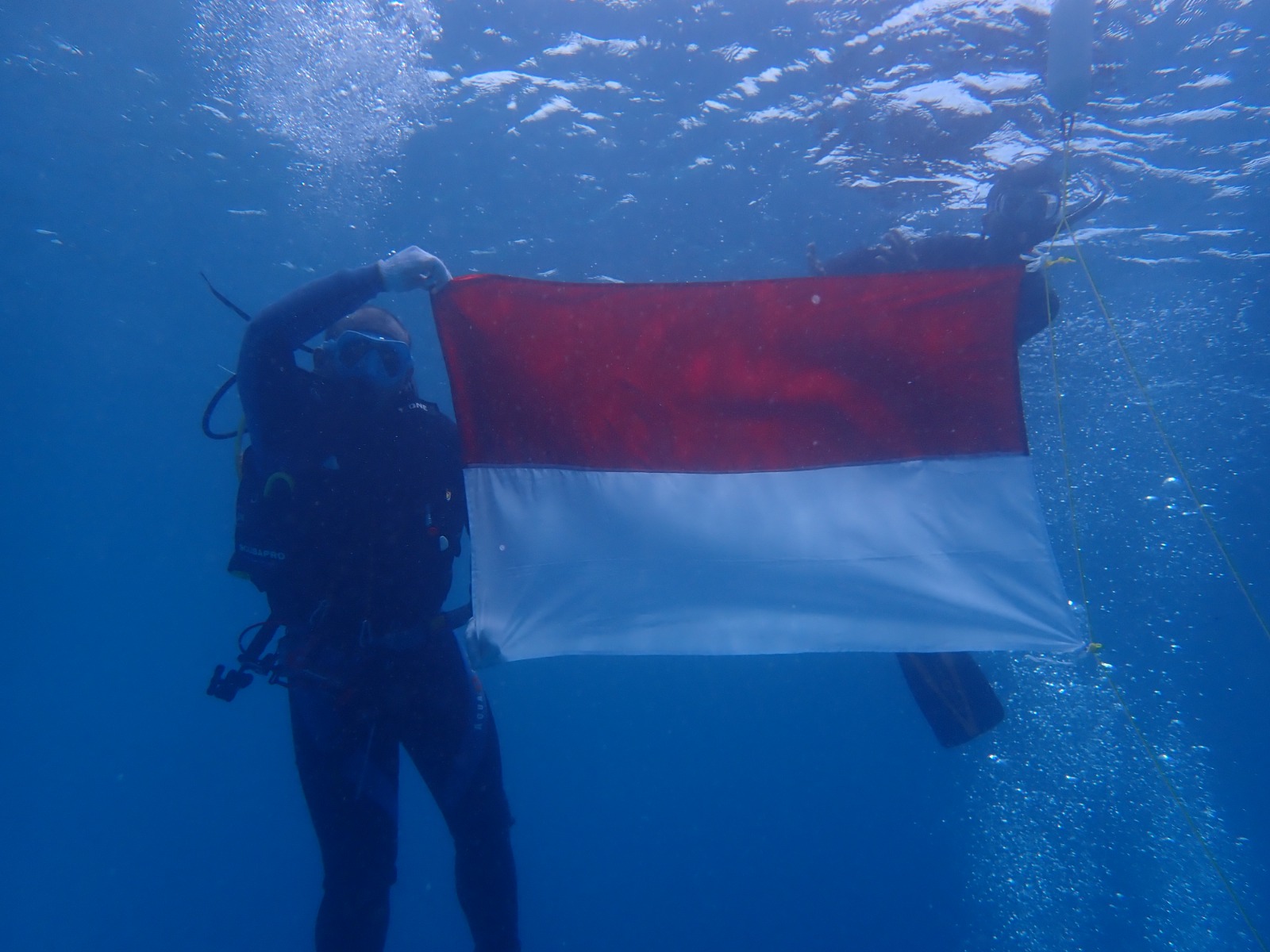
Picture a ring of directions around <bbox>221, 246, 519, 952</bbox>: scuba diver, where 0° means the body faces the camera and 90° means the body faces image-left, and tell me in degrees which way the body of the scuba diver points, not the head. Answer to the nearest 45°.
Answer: approximately 0°

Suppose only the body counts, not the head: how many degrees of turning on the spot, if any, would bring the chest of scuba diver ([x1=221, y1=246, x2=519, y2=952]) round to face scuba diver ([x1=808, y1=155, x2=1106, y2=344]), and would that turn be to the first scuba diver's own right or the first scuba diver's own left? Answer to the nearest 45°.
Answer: approximately 90° to the first scuba diver's own left
